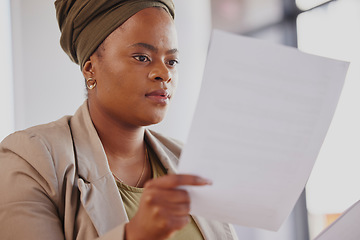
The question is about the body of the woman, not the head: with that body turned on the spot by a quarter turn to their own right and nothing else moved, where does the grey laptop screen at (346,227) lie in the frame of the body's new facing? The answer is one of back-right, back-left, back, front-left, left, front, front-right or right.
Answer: left

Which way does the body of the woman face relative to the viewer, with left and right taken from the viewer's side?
facing the viewer and to the right of the viewer

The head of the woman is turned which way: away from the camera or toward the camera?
toward the camera
